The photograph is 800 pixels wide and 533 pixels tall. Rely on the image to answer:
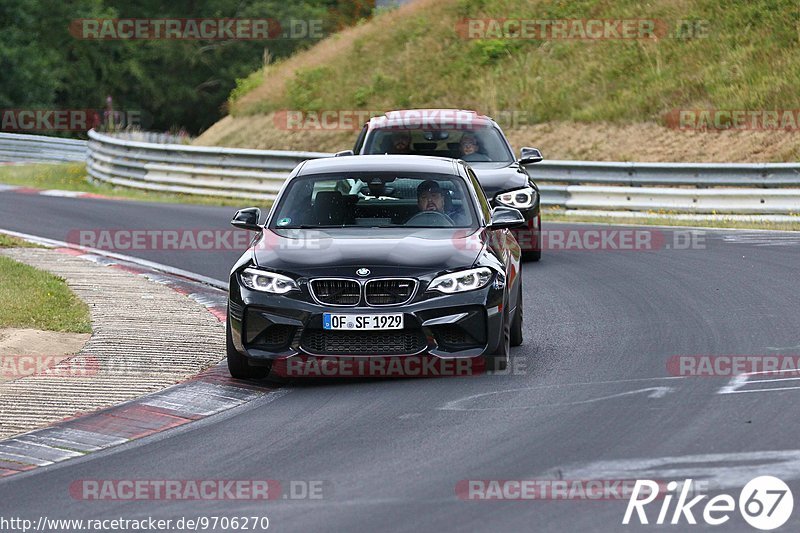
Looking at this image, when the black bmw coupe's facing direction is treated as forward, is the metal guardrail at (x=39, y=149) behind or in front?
behind

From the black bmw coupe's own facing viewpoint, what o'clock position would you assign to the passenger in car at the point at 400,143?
The passenger in car is roughly at 6 o'clock from the black bmw coupe.

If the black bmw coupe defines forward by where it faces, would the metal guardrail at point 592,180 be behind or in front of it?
behind

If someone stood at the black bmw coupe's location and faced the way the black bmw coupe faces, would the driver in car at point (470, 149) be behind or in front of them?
behind

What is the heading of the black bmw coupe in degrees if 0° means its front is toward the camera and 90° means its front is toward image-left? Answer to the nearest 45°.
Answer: approximately 0°

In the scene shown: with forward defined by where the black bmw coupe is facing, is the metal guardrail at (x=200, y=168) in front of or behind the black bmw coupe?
behind
